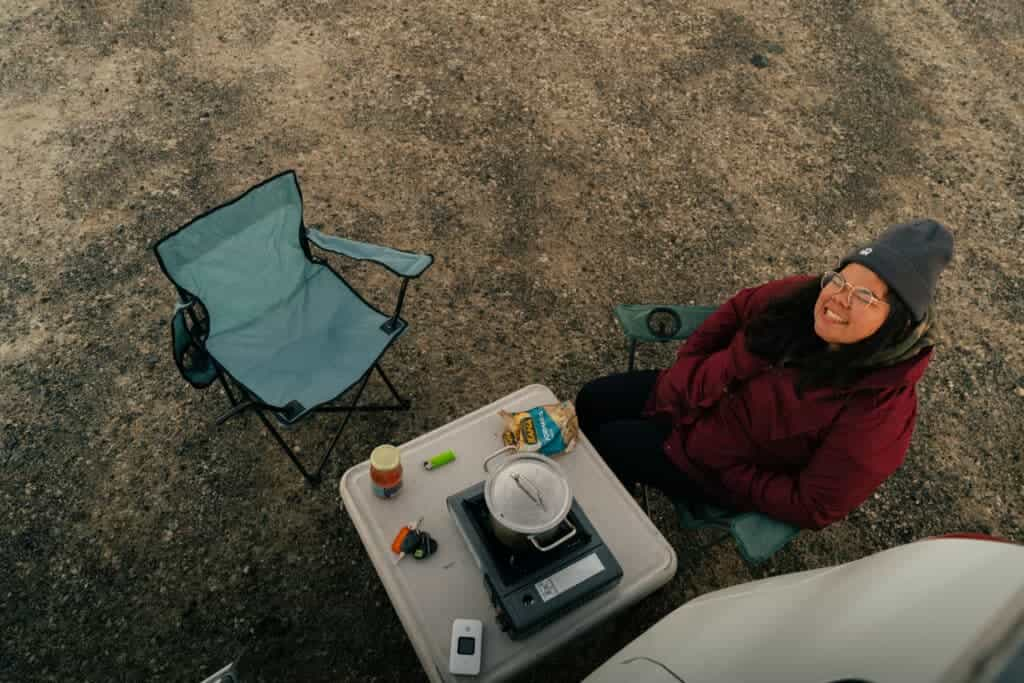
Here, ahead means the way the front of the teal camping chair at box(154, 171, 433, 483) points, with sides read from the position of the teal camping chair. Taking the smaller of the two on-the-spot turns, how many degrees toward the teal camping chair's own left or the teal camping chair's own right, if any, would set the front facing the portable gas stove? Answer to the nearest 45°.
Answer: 0° — it already faces it

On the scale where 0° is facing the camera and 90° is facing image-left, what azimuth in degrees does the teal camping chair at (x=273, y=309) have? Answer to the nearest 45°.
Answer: approximately 315°

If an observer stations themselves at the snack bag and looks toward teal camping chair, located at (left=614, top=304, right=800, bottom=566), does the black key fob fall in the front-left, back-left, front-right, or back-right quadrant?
back-right

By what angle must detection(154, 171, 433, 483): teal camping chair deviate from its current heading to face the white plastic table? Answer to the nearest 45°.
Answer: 0° — it already faces it

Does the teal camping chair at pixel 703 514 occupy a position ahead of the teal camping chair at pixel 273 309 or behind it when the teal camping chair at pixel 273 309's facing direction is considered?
ahead

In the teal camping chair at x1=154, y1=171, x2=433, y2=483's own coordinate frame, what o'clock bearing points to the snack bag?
The snack bag is roughly at 12 o'clock from the teal camping chair.
